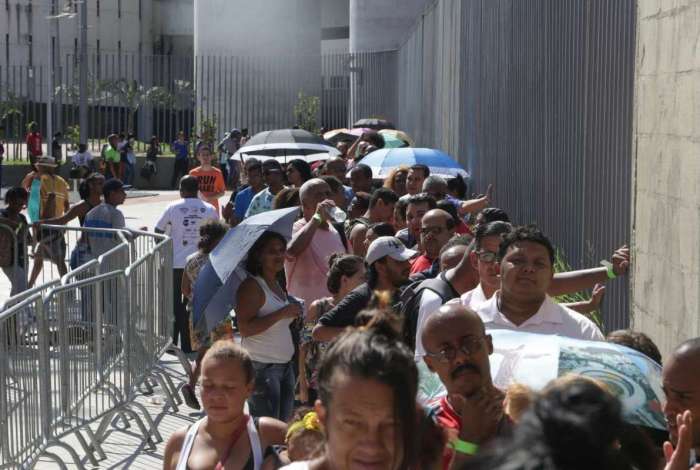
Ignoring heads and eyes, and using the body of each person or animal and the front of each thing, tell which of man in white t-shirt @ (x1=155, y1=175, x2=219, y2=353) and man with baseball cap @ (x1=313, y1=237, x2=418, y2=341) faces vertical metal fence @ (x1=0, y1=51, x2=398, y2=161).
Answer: the man in white t-shirt

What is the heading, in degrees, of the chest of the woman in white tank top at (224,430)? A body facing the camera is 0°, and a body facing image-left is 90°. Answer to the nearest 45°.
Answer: approximately 0°

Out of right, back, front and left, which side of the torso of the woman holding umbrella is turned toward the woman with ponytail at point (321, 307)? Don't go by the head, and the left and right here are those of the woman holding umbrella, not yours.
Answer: left

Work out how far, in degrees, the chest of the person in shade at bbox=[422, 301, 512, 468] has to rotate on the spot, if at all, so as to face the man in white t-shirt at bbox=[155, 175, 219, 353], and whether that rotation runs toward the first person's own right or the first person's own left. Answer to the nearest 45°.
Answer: approximately 180°

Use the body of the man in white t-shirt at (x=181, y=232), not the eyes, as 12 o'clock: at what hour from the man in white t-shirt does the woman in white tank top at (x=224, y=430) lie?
The woman in white tank top is roughly at 6 o'clock from the man in white t-shirt.

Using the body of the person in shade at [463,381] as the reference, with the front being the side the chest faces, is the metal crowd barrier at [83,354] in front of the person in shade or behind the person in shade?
behind

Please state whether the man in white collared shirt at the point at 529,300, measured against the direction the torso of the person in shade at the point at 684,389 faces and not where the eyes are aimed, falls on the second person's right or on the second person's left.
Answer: on the second person's right

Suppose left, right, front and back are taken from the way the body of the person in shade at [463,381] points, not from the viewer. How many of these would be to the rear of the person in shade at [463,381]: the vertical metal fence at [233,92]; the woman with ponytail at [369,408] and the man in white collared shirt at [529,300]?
2

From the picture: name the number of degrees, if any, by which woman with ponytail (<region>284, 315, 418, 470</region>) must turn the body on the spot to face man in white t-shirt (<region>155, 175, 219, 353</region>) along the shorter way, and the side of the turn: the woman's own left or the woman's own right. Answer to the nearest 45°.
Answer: approximately 180°
